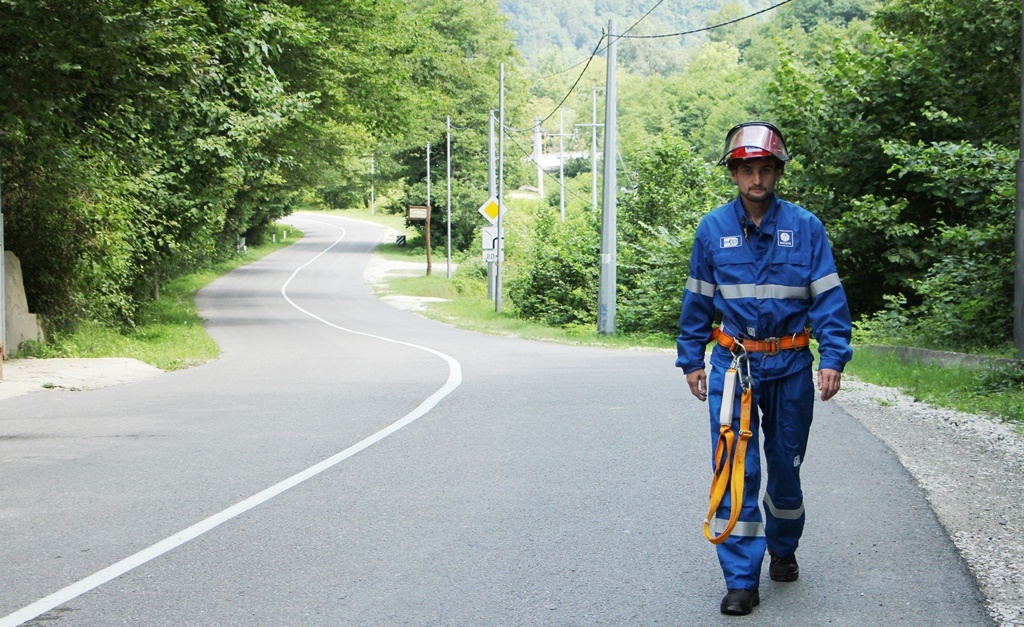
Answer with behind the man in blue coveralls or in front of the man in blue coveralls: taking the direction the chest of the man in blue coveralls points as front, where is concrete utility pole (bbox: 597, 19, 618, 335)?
behind

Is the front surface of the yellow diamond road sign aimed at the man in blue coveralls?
yes

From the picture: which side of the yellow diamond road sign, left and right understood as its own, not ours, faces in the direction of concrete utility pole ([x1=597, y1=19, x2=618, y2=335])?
front

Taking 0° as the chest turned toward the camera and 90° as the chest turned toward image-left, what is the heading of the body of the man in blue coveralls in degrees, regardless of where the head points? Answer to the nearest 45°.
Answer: approximately 0°

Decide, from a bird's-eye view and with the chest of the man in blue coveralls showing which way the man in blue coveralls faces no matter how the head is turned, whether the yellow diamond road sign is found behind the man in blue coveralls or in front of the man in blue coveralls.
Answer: behind

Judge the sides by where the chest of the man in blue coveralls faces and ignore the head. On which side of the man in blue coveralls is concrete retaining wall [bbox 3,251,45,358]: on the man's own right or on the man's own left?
on the man's own right

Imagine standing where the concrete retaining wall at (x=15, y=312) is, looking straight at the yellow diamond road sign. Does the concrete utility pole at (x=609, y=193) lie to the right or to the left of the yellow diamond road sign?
right
